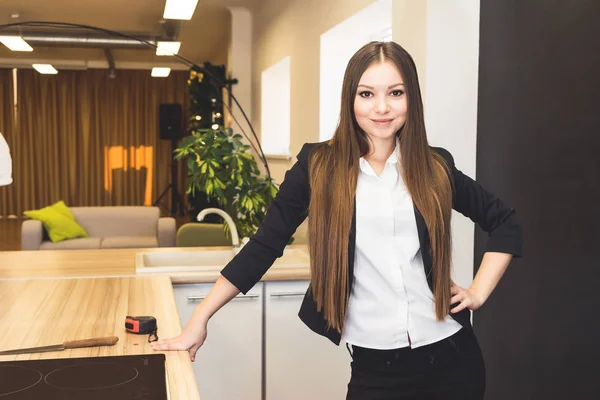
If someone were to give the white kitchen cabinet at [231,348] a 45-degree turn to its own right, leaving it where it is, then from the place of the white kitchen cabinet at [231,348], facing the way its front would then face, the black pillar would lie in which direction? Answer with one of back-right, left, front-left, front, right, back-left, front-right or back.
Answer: left

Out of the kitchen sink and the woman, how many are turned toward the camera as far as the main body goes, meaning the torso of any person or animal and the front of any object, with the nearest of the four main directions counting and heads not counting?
2

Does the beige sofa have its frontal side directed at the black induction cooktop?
yes

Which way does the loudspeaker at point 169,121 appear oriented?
toward the camera

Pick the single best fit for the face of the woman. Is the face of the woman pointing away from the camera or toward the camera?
toward the camera

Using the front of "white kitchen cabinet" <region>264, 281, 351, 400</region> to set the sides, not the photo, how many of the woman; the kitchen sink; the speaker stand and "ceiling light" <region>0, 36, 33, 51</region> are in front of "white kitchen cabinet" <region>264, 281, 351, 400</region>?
1

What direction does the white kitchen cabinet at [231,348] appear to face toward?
toward the camera

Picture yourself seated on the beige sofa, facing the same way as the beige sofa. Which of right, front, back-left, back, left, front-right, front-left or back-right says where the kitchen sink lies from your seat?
front

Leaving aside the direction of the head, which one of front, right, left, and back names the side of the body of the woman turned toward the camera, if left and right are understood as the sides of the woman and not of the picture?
front

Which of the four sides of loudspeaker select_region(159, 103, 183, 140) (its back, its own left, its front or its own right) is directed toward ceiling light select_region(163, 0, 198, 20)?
front

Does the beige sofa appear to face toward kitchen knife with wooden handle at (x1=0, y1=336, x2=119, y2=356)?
yes
